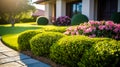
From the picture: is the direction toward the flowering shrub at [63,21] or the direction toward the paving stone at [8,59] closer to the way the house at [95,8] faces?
the paving stone

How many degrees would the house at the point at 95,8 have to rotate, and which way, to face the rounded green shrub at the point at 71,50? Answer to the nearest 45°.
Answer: approximately 45° to its left

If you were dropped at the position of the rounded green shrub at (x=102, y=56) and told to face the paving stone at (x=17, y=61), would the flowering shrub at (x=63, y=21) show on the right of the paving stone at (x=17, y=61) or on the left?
right

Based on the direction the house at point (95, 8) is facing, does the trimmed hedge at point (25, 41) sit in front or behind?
in front

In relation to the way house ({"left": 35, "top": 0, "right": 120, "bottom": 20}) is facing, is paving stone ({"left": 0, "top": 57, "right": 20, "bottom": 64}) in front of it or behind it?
in front

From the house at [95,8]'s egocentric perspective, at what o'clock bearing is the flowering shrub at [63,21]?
The flowering shrub is roughly at 2 o'clock from the house.

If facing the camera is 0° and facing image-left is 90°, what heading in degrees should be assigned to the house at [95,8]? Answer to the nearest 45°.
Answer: approximately 45°
